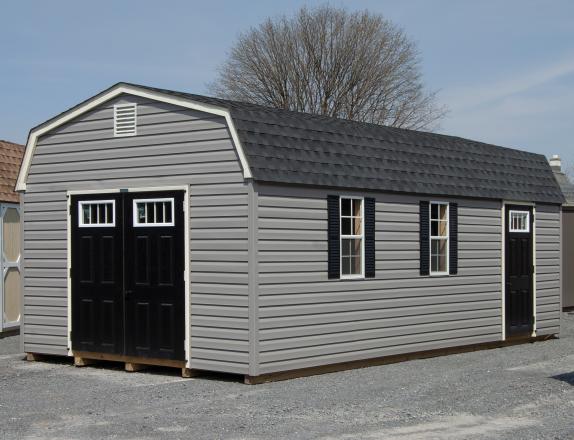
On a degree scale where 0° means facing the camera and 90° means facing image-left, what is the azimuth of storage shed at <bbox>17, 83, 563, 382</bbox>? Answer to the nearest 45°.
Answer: approximately 45°

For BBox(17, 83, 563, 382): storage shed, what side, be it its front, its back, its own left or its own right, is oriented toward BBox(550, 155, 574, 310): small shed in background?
back

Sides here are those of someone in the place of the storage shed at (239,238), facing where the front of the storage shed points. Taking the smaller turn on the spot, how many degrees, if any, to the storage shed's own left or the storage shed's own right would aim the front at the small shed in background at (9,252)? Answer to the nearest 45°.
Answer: approximately 90° to the storage shed's own right
